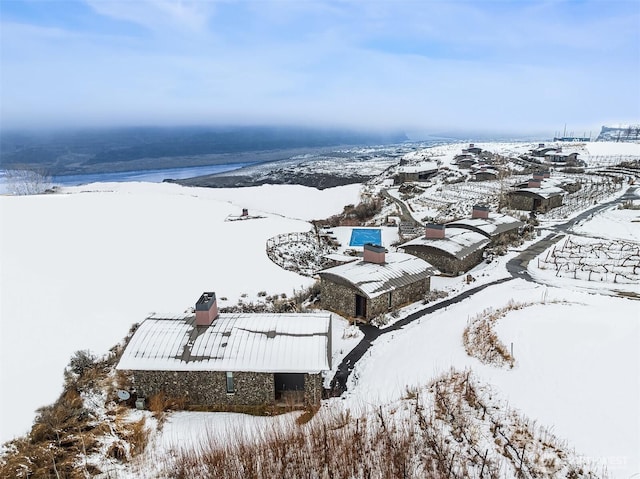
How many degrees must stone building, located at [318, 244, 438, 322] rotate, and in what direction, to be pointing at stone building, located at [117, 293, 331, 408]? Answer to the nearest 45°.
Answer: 0° — it already faces it

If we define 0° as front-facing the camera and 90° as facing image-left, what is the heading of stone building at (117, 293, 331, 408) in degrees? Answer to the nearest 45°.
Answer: approximately 0°

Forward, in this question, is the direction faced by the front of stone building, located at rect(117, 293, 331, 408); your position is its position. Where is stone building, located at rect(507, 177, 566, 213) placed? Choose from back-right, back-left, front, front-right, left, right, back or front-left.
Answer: back-left

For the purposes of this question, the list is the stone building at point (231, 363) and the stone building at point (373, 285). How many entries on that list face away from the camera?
0

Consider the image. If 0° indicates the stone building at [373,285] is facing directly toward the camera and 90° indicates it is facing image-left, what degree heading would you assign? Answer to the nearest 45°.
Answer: approximately 45°

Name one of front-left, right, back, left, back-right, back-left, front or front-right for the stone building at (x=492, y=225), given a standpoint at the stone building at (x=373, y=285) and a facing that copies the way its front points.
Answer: back

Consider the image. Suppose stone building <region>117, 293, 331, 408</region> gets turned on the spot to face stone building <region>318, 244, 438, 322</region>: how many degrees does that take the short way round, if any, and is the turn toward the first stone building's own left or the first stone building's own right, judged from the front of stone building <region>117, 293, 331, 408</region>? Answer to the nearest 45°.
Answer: approximately 135° to the first stone building's own left

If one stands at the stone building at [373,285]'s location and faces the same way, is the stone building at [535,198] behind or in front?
behind

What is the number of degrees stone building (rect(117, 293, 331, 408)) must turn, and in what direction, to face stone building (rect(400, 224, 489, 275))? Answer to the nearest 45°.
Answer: approximately 135° to its left

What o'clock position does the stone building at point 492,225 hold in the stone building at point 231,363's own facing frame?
the stone building at point 492,225 is roughly at 8 o'clock from the stone building at point 231,363.
